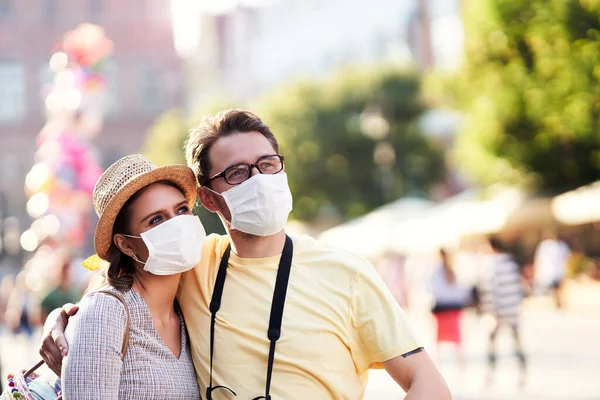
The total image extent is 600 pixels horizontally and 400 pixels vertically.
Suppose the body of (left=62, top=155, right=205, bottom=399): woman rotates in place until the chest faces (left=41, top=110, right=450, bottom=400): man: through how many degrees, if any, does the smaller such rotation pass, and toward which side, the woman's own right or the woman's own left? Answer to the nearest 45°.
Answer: approximately 45° to the woman's own left

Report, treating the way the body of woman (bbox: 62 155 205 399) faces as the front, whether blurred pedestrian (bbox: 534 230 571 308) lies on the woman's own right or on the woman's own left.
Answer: on the woman's own left

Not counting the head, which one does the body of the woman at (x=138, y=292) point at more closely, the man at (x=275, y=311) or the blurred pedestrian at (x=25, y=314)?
the man

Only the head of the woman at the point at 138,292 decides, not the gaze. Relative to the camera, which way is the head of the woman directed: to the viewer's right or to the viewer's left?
to the viewer's right

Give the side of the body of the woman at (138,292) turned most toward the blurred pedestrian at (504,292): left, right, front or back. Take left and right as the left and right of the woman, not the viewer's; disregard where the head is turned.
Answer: left

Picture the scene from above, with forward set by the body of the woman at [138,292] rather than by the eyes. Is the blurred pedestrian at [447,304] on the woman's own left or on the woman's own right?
on the woman's own left

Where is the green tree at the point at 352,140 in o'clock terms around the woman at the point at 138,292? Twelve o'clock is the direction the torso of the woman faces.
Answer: The green tree is roughly at 8 o'clock from the woman.

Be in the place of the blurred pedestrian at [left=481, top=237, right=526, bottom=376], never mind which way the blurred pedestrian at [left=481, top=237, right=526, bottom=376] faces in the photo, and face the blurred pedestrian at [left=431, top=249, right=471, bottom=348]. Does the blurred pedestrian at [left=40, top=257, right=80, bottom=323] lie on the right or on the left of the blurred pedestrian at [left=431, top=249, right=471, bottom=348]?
left

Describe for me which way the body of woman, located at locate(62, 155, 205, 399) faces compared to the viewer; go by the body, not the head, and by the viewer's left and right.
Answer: facing the viewer and to the right of the viewer
